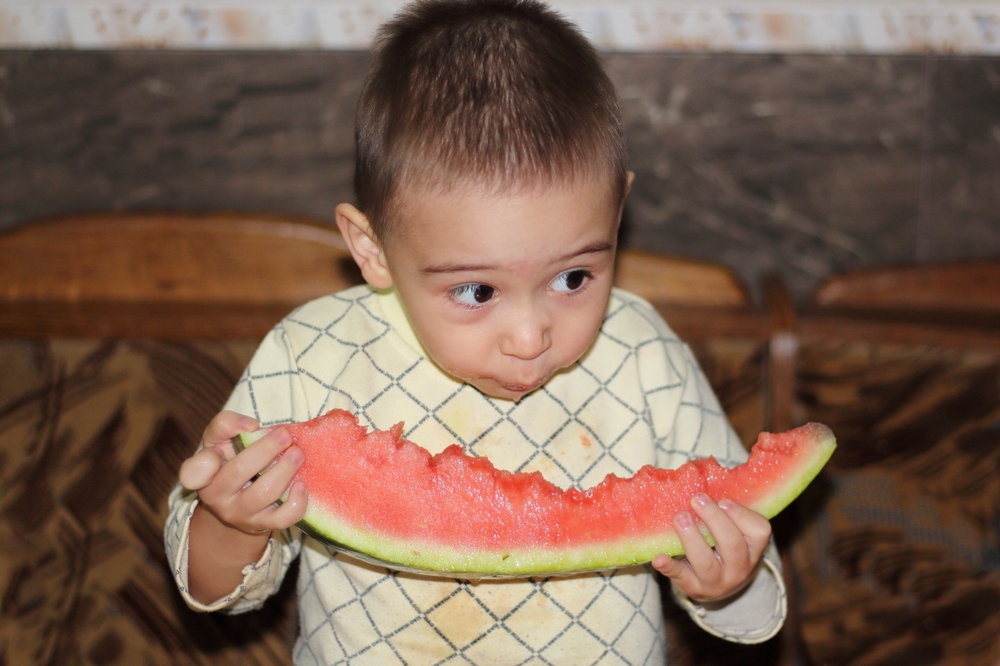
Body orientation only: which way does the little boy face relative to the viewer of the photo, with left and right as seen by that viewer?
facing the viewer
